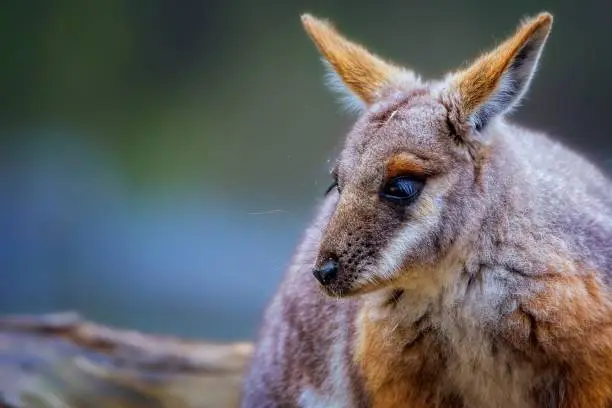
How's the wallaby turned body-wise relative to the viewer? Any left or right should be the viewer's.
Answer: facing the viewer and to the left of the viewer
